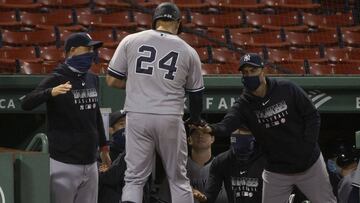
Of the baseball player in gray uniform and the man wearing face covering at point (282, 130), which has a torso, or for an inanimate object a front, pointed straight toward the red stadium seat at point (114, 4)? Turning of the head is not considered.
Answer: the baseball player in gray uniform

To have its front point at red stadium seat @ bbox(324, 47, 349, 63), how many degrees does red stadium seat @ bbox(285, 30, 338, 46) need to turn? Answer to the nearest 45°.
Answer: approximately 45° to its left

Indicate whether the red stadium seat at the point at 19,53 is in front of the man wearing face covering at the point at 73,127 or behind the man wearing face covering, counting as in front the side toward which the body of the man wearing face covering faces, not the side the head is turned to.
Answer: behind

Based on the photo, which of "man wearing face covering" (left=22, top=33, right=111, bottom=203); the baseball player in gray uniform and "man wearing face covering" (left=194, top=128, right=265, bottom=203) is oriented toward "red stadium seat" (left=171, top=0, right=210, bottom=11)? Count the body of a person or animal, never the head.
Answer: the baseball player in gray uniform

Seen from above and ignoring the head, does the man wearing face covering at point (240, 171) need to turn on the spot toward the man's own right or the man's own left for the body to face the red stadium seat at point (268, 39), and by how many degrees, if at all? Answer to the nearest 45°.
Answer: approximately 180°

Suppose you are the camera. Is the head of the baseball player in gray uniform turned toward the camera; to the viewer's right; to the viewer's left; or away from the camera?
away from the camera

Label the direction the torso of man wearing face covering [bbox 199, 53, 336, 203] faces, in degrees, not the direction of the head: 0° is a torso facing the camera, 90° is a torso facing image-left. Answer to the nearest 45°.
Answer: approximately 45°

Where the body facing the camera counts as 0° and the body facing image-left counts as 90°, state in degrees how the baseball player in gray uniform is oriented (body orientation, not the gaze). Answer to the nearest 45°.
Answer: approximately 180°

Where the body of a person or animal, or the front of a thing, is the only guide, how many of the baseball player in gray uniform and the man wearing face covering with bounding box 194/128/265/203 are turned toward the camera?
1

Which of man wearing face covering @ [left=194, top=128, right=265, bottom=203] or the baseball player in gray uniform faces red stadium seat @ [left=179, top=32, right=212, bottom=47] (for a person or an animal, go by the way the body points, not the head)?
the baseball player in gray uniform

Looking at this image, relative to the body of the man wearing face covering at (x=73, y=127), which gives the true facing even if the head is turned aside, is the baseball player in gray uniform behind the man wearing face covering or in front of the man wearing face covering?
in front

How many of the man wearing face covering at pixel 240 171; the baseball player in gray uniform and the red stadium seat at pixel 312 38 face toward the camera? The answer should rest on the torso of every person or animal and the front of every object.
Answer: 2
